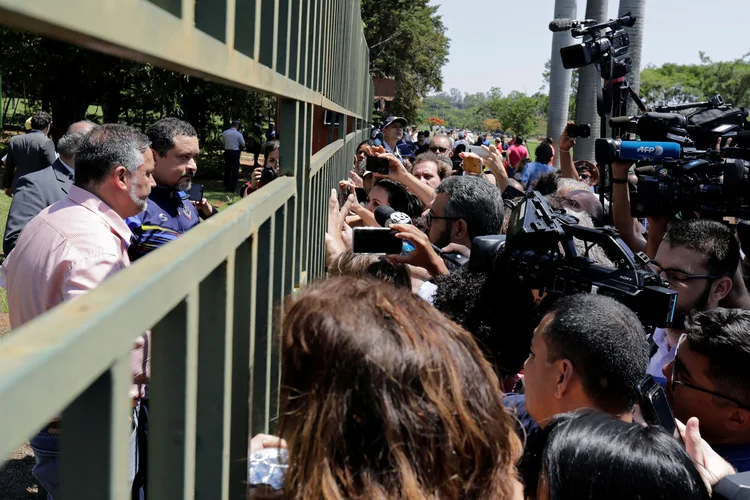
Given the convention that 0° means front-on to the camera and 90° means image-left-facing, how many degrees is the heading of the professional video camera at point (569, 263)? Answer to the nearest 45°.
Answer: approximately 90°

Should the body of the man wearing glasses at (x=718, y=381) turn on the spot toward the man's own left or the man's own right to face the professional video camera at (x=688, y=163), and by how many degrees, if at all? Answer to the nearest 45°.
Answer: approximately 90° to the man's own right

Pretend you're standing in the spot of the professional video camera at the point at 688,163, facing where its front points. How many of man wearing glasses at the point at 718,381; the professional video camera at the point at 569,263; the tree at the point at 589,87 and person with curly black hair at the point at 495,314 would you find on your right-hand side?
1

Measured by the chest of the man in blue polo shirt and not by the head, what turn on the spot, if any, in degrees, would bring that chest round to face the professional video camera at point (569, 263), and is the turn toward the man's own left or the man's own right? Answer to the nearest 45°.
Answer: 0° — they already face it

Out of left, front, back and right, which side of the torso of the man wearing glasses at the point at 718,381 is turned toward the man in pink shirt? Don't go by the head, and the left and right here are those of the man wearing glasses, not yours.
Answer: front

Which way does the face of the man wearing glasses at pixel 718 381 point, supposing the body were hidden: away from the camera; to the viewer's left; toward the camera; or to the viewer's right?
to the viewer's left

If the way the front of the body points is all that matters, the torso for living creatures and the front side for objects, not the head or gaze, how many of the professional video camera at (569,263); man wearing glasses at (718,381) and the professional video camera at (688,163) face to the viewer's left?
3

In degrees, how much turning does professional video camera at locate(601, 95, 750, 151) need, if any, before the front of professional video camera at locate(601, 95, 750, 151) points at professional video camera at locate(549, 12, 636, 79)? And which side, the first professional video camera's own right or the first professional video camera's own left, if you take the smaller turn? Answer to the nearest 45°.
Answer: approximately 45° to the first professional video camera's own right

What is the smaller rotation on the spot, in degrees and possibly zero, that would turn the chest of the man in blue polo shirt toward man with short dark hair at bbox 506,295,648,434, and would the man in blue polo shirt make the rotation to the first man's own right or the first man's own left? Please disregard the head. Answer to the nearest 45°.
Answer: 0° — they already face them

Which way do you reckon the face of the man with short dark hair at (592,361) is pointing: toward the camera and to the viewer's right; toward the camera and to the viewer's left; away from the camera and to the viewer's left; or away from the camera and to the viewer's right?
away from the camera and to the viewer's left

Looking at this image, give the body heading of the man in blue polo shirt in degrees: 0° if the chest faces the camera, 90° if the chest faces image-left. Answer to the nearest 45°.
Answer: approximately 315°

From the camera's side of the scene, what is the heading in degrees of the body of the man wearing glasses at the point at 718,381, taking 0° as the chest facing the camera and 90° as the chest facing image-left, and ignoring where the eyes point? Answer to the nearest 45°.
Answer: approximately 90°

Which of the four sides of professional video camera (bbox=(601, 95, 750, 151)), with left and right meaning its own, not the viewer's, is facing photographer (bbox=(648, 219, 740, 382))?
left
